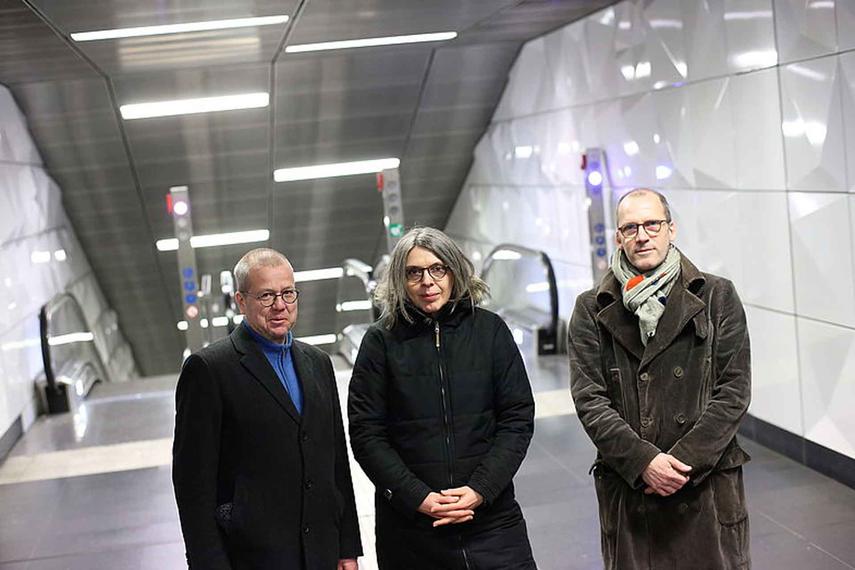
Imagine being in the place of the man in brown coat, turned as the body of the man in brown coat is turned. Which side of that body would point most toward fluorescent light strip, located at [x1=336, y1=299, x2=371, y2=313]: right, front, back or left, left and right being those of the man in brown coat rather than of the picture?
back

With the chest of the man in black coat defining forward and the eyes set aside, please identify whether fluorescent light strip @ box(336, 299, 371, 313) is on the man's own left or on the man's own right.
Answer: on the man's own left

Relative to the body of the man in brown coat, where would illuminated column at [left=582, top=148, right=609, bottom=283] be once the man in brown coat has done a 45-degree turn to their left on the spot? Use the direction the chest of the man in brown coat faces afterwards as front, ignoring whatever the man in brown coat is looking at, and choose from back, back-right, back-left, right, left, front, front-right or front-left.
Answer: back-left

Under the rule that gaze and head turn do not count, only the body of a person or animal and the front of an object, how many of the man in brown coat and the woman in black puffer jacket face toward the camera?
2

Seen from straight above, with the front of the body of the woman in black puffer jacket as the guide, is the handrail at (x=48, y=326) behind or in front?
behind

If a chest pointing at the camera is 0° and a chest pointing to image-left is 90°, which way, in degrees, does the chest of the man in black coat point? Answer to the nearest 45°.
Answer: approximately 315°

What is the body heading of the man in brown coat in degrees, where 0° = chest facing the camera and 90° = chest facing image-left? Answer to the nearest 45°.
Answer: approximately 0°

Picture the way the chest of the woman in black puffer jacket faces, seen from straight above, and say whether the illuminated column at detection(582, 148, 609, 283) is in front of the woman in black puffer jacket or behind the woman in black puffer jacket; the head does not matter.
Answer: behind

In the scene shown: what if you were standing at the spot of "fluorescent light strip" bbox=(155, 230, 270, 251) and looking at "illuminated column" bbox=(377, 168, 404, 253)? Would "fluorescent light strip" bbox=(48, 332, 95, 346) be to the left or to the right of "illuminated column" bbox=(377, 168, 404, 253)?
right

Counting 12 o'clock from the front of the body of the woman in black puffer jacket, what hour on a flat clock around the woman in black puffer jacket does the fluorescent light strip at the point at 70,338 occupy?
The fluorescent light strip is roughly at 5 o'clock from the woman in black puffer jacket.

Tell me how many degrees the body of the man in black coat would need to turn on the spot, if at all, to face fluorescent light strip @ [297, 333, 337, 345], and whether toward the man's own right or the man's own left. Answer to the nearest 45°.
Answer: approximately 135° to the man's own left
